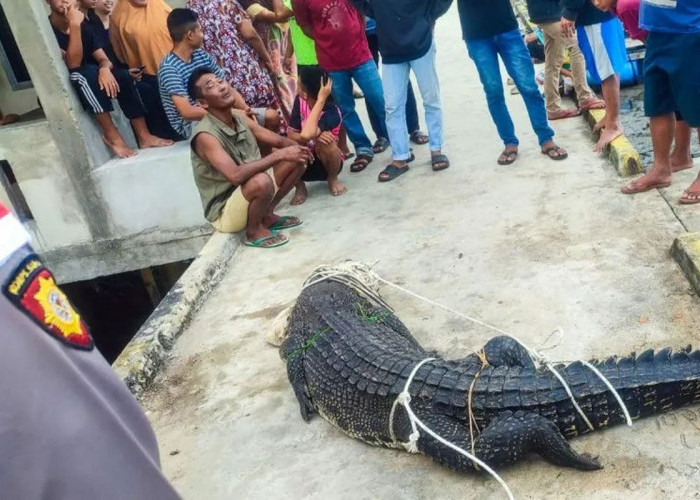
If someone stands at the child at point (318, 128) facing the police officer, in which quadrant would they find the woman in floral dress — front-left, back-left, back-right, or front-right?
back-right

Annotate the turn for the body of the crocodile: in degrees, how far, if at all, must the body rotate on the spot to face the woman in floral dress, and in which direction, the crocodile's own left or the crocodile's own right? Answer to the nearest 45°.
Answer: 0° — it already faces them

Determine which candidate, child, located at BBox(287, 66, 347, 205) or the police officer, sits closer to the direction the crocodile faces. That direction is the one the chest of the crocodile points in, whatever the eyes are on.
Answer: the child

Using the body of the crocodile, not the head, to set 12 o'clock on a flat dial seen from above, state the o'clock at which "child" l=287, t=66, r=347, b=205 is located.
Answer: The child is roughly at 1 o'clock from the crocodile.

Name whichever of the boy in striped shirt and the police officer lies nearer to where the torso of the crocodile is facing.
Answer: the boy in striped shirt

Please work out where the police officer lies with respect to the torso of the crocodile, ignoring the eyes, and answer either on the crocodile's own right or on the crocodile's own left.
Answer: on the crocodile's own left

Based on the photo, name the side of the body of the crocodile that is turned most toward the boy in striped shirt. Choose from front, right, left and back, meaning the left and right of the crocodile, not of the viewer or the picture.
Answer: front

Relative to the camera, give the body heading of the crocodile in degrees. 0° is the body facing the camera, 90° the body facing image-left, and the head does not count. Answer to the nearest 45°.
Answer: approximately 135°
